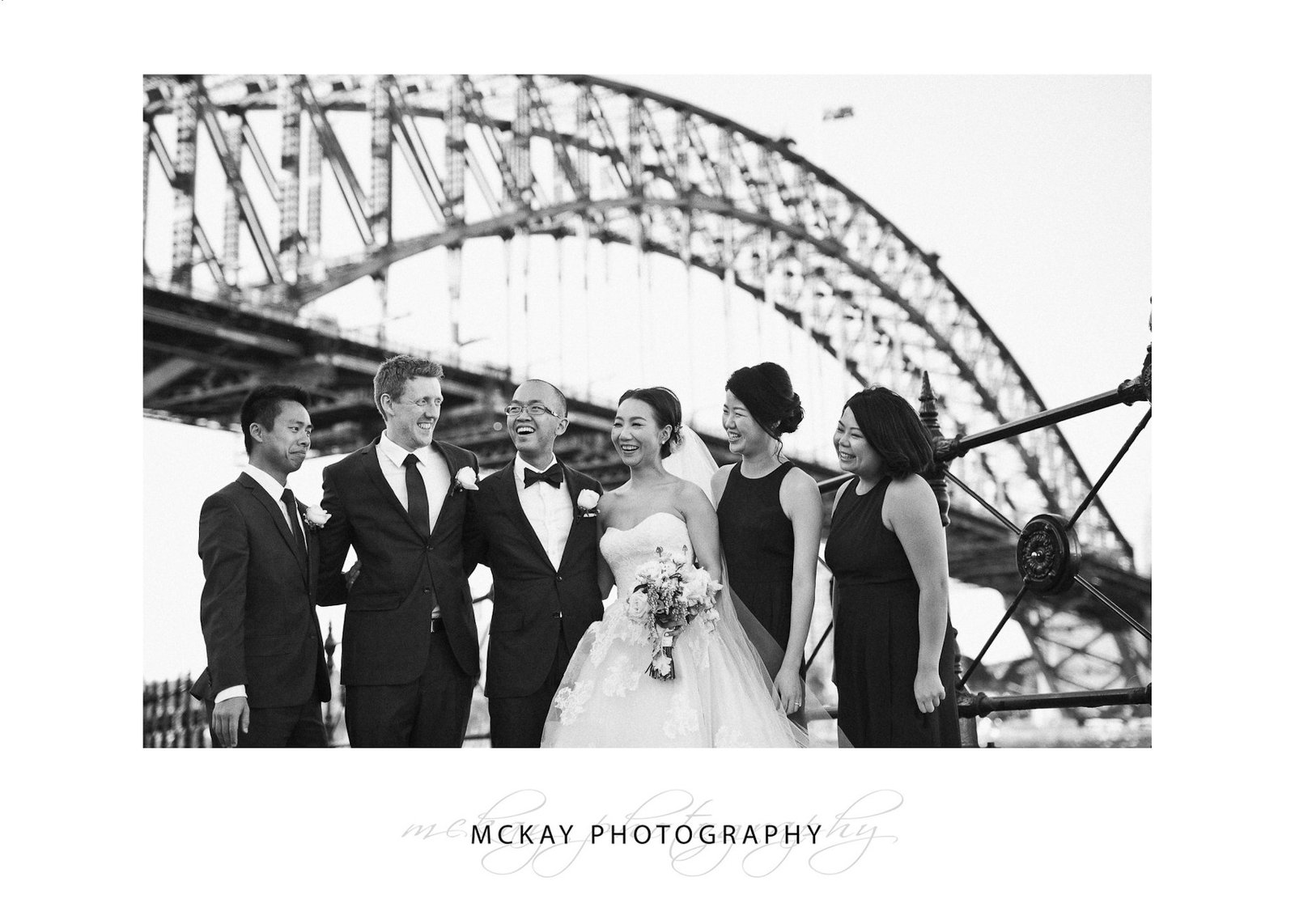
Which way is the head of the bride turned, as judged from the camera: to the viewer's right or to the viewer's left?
to the viewer's left

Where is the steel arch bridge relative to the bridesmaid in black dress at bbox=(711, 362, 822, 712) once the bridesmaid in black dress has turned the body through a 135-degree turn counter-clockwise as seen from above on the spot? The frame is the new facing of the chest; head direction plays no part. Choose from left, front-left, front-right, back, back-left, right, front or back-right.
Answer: left

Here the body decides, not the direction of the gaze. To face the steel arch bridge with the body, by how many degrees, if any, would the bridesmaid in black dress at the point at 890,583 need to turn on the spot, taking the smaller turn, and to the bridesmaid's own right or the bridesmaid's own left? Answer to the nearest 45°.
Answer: approximately 135° to the bridesmaid's own right

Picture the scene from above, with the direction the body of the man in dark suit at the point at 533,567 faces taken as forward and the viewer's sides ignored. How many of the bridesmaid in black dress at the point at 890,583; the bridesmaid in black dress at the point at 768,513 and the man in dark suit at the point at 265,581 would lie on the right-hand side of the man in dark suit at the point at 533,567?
1

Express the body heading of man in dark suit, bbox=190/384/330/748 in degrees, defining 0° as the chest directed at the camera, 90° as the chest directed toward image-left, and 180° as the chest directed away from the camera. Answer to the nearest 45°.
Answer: approximately 315°

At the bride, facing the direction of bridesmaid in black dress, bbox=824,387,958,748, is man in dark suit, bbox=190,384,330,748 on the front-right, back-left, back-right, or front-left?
back-right

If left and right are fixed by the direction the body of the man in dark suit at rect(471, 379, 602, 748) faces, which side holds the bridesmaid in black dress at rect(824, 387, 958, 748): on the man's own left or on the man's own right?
on the man's own left

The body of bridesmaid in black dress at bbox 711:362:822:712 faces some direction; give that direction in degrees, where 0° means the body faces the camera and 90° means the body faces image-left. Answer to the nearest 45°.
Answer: approximately 45°
